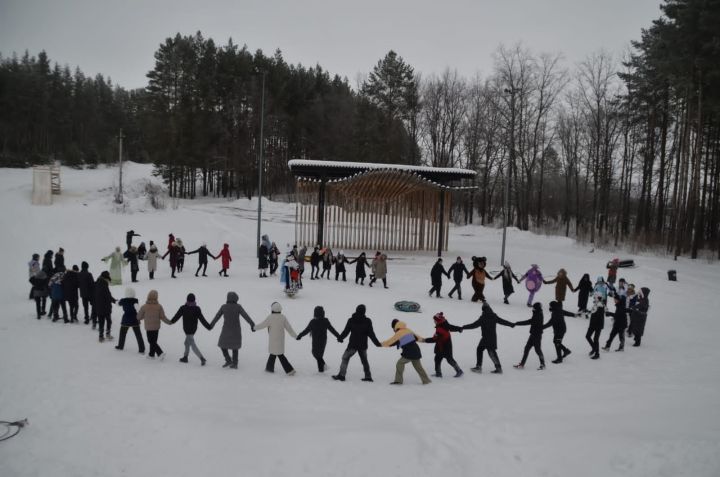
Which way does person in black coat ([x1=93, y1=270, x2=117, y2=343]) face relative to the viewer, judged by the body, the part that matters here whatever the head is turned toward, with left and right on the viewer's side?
facing away from the viewer and to the right of the viewer

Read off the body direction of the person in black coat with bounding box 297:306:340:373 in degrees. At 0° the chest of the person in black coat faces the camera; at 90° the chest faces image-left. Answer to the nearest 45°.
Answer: approximately 180°

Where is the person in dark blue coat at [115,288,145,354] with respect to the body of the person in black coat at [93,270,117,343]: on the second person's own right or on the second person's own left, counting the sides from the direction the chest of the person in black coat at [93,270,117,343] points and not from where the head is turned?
on the second person's own right

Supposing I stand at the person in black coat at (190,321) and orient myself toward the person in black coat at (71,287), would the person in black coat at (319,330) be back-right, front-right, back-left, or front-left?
back-right

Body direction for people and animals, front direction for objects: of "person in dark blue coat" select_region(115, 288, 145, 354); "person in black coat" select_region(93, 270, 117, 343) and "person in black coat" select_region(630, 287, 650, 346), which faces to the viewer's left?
"person in black coat" select_region(630, 287, 650, 346)

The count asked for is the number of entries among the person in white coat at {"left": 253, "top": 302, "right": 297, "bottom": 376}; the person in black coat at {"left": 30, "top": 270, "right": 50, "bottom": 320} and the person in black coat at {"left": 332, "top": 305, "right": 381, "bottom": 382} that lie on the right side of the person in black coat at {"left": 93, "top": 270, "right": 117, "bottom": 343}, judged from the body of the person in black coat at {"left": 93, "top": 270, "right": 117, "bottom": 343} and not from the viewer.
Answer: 2

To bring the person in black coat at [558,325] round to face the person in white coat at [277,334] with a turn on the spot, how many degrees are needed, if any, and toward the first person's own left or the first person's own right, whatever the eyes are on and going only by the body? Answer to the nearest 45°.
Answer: approximately 90° to the first person's own left

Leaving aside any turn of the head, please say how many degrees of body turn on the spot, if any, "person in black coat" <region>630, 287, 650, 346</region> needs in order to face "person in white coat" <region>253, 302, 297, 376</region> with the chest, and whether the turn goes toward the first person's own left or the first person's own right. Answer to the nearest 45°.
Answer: approximately 45° to the first person's own left

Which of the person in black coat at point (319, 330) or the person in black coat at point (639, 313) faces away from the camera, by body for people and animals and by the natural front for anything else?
the person in black coat at point (319, 330)

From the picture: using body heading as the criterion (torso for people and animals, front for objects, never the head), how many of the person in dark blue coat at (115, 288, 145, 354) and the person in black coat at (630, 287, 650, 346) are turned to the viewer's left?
1
